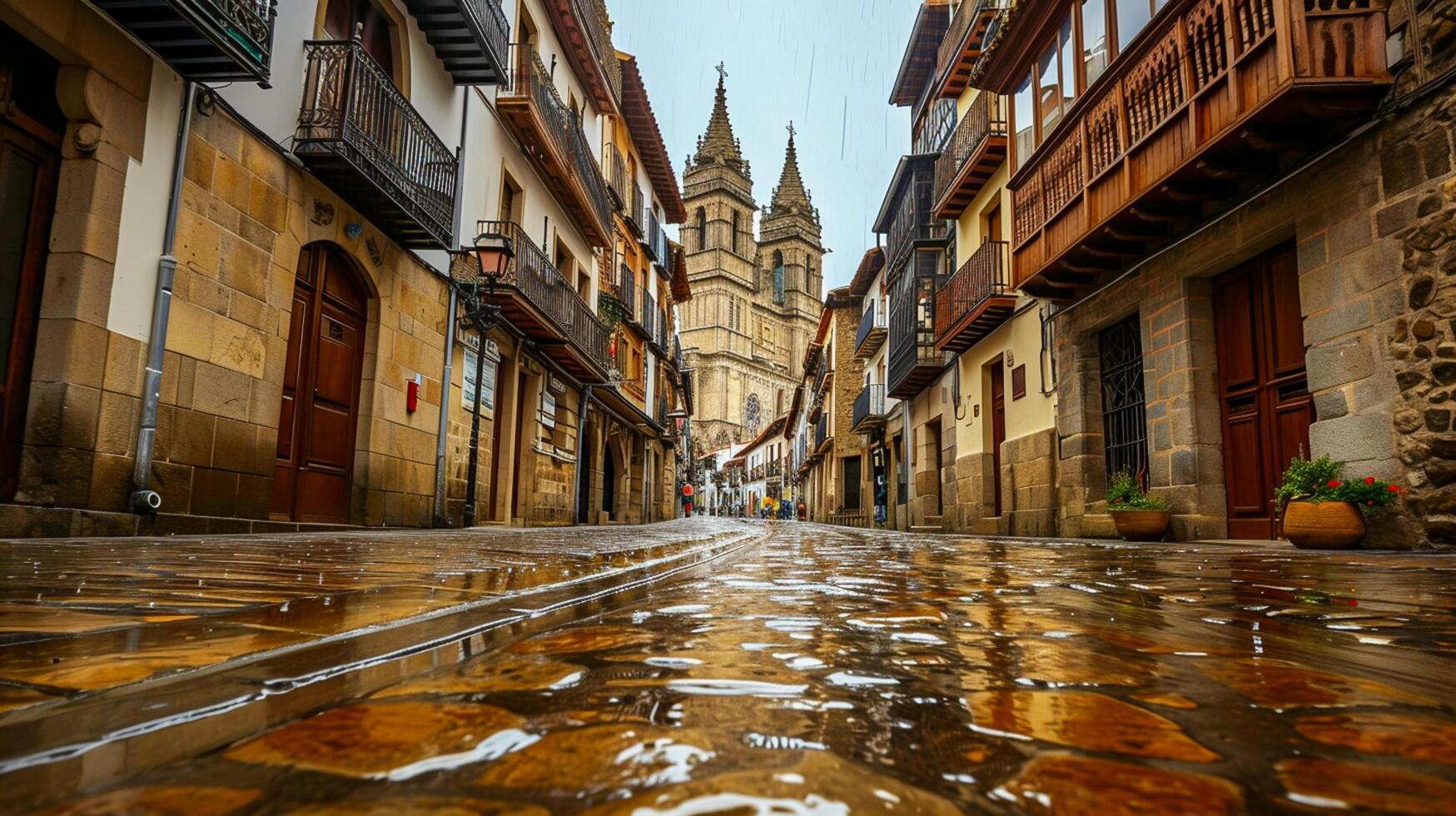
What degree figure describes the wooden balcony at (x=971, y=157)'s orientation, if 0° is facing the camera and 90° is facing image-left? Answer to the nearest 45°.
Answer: approximately 90°

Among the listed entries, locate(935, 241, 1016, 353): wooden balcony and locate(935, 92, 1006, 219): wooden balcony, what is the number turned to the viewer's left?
2

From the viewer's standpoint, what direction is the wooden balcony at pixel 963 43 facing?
to the viewer's left

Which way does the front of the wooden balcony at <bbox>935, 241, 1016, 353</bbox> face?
to the viewer's left
